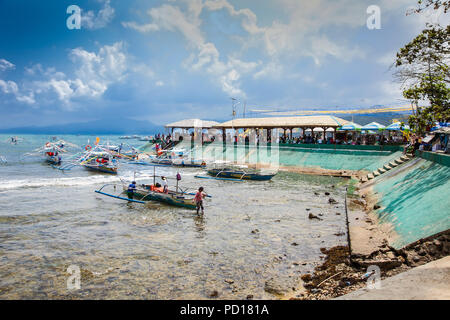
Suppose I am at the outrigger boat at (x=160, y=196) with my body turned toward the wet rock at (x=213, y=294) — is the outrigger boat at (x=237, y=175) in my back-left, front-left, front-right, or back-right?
back-left
